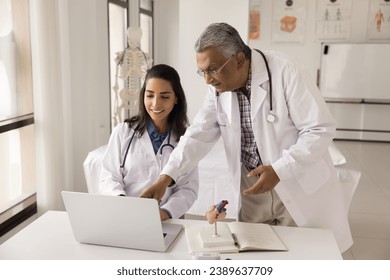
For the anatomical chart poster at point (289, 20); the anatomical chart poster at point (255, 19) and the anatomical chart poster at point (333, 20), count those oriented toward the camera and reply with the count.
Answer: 3

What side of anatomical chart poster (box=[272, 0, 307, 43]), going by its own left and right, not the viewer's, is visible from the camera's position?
front

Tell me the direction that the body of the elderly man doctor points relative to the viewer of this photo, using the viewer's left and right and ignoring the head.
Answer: facing the viewer and to the left of the viewer

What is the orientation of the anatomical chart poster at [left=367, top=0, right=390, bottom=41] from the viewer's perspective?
toward the camera

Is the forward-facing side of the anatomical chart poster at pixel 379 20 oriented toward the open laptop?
yes

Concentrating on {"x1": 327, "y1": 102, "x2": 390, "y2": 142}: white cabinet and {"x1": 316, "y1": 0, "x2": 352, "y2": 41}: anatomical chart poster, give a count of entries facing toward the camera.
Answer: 2

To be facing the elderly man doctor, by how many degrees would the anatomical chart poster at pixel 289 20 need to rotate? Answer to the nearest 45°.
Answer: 0° — it already faces them

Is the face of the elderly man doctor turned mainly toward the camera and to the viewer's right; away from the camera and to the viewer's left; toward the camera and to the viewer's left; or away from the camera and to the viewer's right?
toward the camera and to the viewer's left

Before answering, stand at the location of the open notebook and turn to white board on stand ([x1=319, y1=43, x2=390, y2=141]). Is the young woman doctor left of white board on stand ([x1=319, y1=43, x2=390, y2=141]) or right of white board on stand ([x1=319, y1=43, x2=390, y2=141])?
left

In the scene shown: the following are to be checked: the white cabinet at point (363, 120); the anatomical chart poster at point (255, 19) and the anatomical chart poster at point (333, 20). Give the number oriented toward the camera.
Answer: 3

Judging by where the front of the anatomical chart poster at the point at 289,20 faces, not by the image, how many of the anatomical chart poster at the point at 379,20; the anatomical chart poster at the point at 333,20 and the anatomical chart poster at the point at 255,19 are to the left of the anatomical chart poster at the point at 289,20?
2

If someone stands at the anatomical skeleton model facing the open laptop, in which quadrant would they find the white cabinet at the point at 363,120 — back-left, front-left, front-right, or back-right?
back-left

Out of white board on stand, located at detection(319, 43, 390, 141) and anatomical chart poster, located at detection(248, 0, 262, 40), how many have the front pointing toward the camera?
2

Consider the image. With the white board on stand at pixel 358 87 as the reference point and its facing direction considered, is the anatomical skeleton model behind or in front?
in front

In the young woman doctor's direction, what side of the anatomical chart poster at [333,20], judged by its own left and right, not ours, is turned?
front

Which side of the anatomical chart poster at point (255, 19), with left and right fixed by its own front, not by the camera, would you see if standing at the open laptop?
front

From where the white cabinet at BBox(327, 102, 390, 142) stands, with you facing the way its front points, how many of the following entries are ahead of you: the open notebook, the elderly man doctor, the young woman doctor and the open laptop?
4

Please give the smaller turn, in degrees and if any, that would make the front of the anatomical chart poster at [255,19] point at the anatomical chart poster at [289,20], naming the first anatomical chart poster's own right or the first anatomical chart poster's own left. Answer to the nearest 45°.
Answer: approximately 90° to the first anatomical chart poster's own left

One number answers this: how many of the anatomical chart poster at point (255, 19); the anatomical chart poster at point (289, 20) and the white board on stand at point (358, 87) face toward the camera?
3
